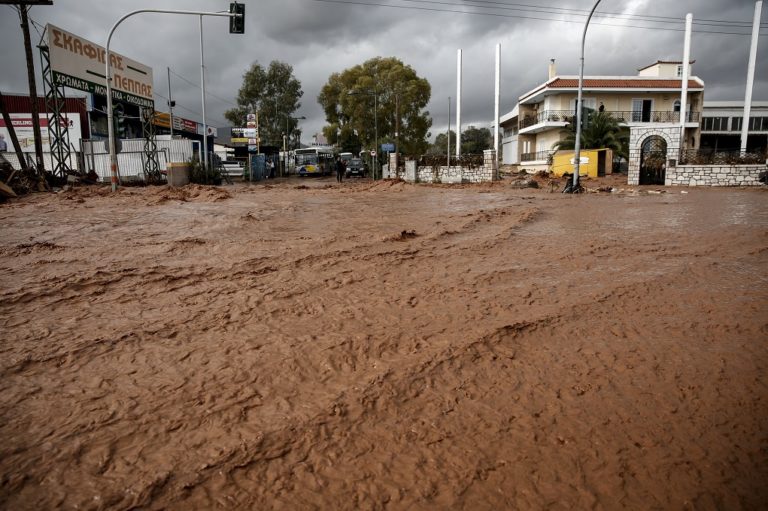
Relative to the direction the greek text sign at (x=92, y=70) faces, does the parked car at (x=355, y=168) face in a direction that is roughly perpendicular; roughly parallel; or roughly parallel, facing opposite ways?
roughly perpendicular

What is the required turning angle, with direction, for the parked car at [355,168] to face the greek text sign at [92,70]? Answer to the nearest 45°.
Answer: approximately 45° to its right

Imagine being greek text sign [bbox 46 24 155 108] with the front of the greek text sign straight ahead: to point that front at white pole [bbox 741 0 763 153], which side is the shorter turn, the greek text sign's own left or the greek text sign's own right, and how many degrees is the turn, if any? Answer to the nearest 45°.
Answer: approximately 45° to the greek text sign's own left
